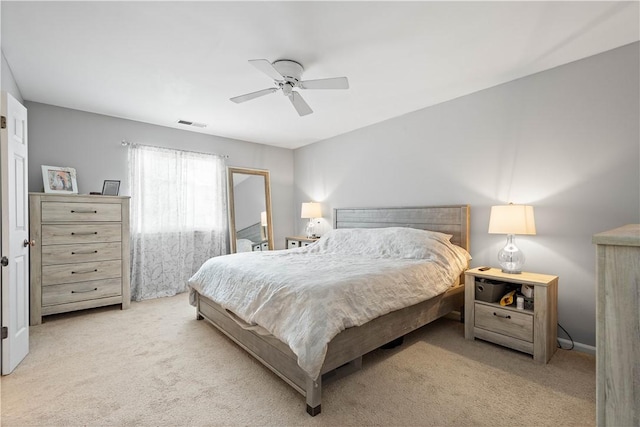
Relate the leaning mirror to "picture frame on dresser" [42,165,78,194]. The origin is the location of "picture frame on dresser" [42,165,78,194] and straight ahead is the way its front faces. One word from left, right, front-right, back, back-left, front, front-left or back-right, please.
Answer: left

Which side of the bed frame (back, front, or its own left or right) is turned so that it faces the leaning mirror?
right

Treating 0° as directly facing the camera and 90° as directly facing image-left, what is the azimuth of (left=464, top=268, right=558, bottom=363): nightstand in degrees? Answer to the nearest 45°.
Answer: approximately 45°

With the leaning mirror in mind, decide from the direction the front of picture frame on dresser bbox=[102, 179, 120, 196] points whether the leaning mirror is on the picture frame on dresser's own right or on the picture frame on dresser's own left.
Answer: on the picture frame on dresser's own left

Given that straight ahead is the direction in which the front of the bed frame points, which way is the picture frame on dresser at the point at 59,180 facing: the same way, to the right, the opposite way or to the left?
to the left

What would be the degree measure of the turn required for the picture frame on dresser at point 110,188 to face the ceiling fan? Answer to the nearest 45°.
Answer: approximately 45° to its left

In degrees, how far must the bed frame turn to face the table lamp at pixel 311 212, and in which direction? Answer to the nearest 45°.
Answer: approximately 135° to its right

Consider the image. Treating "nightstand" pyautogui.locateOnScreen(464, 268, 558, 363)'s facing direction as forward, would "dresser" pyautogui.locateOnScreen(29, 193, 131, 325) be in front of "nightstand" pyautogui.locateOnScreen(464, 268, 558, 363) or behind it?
in front

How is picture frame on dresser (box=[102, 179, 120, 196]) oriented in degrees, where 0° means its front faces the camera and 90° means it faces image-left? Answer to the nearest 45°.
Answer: approximately 0°

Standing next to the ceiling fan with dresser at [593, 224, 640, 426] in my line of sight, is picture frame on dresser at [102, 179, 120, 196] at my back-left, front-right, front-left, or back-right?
back-right
